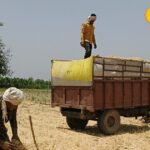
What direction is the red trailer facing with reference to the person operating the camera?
facing away from the viewer and to the right of the viewer

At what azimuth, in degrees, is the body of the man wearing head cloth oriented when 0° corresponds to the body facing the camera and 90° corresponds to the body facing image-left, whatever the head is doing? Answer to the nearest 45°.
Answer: approximately 315°

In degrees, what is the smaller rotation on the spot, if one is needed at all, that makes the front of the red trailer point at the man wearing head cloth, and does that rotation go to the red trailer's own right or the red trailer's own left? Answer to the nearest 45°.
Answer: approximately 135° to the red trailer's own right

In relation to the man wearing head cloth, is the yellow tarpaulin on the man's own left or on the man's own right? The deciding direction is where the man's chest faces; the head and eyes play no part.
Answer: on the man's own left

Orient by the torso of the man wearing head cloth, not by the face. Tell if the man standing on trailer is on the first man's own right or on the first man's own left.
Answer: on the first man's own left
